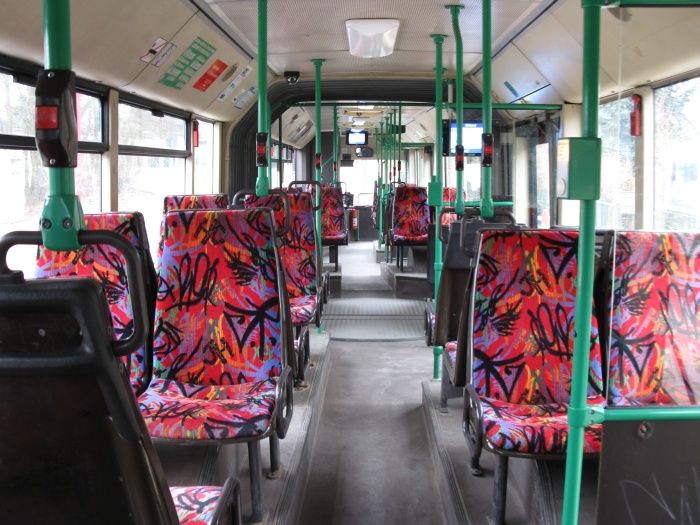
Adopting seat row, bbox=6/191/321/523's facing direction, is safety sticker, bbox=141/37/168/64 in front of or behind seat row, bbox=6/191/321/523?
behind

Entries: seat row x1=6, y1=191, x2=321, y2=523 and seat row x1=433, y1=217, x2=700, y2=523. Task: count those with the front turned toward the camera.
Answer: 2

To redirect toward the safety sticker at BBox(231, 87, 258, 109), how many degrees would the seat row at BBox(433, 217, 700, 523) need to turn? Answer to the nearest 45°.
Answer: approximately 135° to its right

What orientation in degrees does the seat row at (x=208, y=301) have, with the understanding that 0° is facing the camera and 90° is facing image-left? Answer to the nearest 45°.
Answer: approximately 0°

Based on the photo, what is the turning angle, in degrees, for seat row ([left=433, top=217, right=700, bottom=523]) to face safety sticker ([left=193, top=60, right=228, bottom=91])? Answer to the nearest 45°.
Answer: approximately 135° to its right
